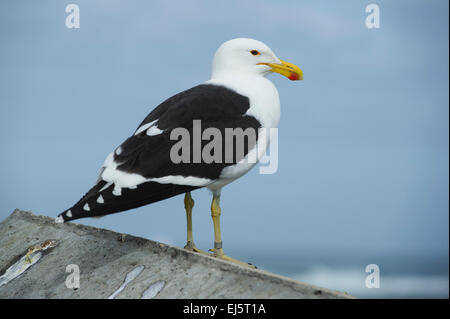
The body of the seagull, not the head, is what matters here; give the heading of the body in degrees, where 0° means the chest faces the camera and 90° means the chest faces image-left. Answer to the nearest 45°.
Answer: approximately 270°
